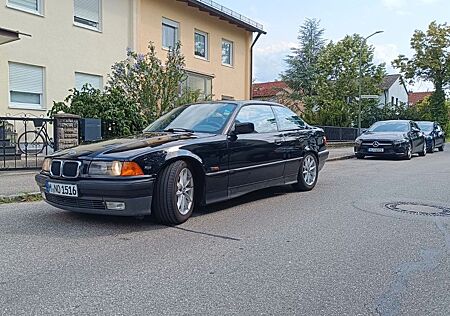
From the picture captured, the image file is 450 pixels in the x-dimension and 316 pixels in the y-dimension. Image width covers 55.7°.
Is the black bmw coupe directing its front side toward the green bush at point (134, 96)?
no

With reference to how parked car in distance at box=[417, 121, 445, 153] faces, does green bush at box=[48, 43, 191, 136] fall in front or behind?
in front

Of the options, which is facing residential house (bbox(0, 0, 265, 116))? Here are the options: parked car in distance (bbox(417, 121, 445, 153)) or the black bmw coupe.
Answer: the parked car in distance

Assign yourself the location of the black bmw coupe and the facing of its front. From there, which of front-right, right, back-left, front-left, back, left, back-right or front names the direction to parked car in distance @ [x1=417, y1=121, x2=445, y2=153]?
back

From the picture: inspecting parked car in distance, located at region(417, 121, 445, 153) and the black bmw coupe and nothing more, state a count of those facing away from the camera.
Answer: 0

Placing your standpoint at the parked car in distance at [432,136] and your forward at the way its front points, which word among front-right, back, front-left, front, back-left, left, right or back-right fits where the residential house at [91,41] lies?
front

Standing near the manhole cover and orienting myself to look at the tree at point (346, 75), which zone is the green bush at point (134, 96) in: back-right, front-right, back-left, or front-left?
front-left

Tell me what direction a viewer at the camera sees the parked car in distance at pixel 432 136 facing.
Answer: facing the viewer and to the left of the viewer

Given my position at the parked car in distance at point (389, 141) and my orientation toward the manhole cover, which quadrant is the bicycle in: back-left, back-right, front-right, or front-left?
front-right

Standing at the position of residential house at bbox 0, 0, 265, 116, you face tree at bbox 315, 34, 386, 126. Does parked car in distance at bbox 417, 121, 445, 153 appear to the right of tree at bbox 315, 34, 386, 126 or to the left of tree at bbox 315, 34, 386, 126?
right

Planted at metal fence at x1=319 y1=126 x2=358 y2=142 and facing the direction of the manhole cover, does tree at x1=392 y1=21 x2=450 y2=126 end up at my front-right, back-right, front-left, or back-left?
back-left

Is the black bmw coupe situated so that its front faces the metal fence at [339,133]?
no

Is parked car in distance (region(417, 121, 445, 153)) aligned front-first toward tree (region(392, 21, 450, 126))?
no

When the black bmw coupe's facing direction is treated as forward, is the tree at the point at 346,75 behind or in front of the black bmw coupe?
behind

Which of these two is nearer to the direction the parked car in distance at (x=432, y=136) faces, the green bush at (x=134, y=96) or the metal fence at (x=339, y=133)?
the green bush

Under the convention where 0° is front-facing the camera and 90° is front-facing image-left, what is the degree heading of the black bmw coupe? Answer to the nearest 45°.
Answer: approximately 45°

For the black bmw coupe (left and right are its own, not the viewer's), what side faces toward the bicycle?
right
